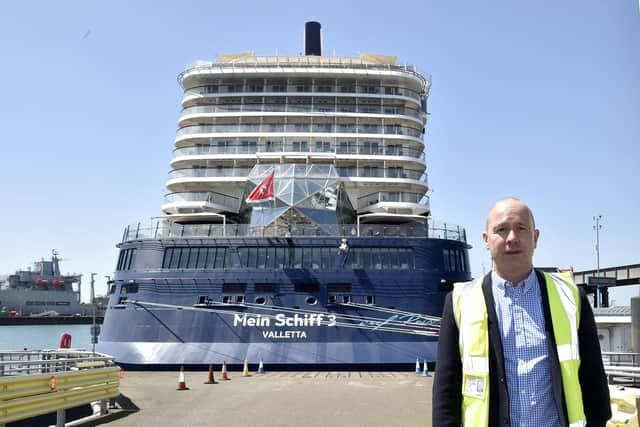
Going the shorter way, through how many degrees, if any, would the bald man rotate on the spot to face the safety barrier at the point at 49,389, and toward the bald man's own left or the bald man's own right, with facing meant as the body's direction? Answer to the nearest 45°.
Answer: approximately 135° to the bald man's own right

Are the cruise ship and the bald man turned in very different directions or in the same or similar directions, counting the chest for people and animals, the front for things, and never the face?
very different directions

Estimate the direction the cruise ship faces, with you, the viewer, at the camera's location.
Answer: facing away from the viewer

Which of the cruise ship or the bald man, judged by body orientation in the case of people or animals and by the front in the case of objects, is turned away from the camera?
the cruise ship

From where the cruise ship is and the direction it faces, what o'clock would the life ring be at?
The life ring is roughly at 8 o'clock from the cruise ship.

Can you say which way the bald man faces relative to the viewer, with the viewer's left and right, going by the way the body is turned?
facing the viewer

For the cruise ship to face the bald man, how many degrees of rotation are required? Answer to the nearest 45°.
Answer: approximately 180°

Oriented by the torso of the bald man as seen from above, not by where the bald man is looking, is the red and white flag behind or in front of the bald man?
behind

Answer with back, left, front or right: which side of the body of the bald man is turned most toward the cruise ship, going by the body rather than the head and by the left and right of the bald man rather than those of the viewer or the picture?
back

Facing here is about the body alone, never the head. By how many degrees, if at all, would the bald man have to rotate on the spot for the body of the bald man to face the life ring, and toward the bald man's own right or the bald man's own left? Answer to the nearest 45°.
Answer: approximately 135° to the bald man's own right

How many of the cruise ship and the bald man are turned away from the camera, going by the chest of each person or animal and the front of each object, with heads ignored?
1

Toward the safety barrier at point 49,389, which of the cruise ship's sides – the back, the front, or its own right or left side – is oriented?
back
